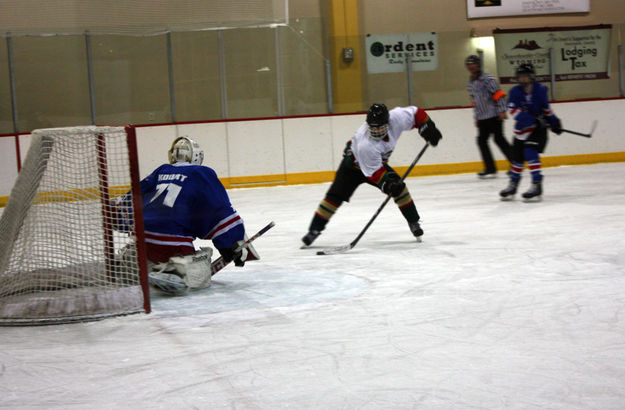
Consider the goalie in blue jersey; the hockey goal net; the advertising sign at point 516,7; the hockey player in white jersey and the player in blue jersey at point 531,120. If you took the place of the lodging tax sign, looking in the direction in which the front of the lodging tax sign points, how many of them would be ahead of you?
4

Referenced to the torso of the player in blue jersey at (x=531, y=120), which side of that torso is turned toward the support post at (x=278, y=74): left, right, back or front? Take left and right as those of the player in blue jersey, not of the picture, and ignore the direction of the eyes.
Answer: right

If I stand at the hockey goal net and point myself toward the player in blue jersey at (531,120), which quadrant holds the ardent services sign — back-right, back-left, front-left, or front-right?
front-left

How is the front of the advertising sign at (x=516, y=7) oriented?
toward the camera

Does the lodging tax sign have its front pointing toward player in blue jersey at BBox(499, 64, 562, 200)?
yes

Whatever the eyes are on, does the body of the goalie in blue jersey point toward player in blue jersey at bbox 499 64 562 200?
yes

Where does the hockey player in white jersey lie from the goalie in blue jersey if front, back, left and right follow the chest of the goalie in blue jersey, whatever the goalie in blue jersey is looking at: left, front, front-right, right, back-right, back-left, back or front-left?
front

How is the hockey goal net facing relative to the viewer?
to the viewer's right

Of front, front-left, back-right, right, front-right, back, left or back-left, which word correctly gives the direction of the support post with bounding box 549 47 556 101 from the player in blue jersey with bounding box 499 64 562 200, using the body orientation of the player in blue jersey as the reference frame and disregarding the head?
back-right

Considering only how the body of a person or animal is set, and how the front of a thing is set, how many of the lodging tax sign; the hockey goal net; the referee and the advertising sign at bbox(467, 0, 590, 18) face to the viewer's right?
1

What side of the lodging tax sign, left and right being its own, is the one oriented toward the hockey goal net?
front

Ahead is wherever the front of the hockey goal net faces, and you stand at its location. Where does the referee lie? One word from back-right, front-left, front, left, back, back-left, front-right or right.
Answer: front-left

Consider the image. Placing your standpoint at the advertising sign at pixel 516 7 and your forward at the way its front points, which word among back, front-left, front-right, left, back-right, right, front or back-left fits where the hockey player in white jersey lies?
front

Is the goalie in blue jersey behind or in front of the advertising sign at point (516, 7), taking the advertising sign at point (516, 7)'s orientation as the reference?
in front

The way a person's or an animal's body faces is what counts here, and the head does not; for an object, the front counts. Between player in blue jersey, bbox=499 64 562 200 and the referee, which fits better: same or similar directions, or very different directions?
same or similar directions

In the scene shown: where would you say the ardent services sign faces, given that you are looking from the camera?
facing the viewer

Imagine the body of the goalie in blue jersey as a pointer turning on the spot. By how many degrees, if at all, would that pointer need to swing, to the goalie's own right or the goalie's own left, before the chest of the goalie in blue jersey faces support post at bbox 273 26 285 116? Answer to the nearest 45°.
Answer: approximately 45° to the goalie's own left

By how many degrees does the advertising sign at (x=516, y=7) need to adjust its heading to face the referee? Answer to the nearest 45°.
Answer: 0° — it already faces them
